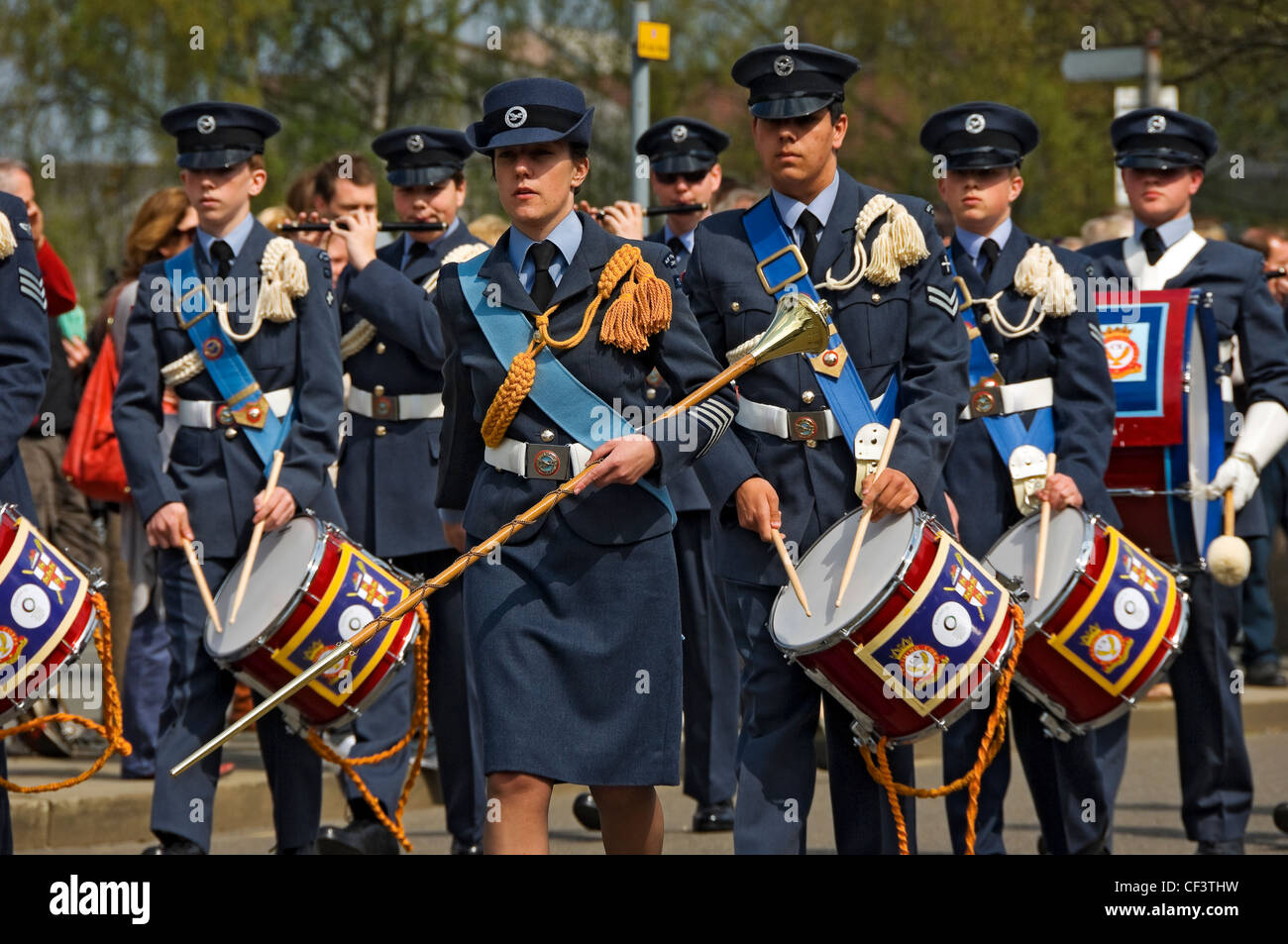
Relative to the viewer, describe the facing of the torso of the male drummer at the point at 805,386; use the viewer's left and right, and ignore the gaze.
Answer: facing the viewer

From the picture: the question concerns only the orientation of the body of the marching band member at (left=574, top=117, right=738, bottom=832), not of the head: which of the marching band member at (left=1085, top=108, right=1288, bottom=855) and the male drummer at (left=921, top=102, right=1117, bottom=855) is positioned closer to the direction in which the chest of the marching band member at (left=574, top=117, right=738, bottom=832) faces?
the male drummer

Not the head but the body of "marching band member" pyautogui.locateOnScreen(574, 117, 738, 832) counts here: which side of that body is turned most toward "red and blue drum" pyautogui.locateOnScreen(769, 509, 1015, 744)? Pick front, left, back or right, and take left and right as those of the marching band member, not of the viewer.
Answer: front

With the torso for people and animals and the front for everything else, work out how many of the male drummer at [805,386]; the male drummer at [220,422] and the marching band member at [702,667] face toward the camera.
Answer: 3

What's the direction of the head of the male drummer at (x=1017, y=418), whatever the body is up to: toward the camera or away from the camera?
toward the camera

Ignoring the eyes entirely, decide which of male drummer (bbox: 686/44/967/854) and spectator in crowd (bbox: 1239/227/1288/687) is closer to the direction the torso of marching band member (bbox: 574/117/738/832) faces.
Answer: the male drummer

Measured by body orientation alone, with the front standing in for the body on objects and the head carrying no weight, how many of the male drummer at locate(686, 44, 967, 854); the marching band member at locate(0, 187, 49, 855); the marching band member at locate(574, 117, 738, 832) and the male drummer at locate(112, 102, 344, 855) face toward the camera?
4

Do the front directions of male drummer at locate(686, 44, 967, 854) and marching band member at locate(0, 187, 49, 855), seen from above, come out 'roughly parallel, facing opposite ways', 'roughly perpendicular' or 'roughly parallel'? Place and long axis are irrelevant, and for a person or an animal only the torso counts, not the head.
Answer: roughly parallel

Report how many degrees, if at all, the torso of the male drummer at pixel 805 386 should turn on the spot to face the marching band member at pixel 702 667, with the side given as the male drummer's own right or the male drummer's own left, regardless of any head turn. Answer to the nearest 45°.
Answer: approximately 180°

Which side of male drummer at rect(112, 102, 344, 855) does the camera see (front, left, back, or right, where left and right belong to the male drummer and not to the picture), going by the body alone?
front

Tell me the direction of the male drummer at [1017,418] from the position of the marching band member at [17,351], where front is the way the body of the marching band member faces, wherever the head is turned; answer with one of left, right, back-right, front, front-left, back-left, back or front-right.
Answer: left

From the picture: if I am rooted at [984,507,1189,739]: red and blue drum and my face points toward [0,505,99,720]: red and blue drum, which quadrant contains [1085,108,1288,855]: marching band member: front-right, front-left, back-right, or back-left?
back-right

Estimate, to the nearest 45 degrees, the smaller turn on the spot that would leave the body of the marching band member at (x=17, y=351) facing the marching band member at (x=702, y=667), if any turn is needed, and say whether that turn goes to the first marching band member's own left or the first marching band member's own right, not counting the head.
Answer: approximately 135° to the first marching band member's own left

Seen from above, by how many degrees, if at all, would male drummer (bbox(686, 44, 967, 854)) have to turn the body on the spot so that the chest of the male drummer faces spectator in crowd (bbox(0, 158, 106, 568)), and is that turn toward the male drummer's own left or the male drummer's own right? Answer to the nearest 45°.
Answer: approximately 135° to the male drummer's own right

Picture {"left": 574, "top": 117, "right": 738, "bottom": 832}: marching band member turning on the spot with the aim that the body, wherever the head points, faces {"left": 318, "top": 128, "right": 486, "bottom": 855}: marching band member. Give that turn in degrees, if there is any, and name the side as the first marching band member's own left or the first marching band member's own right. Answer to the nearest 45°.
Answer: approximately 45° to the first marching band member's own right

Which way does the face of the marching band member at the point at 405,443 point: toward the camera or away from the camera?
toward the camera
